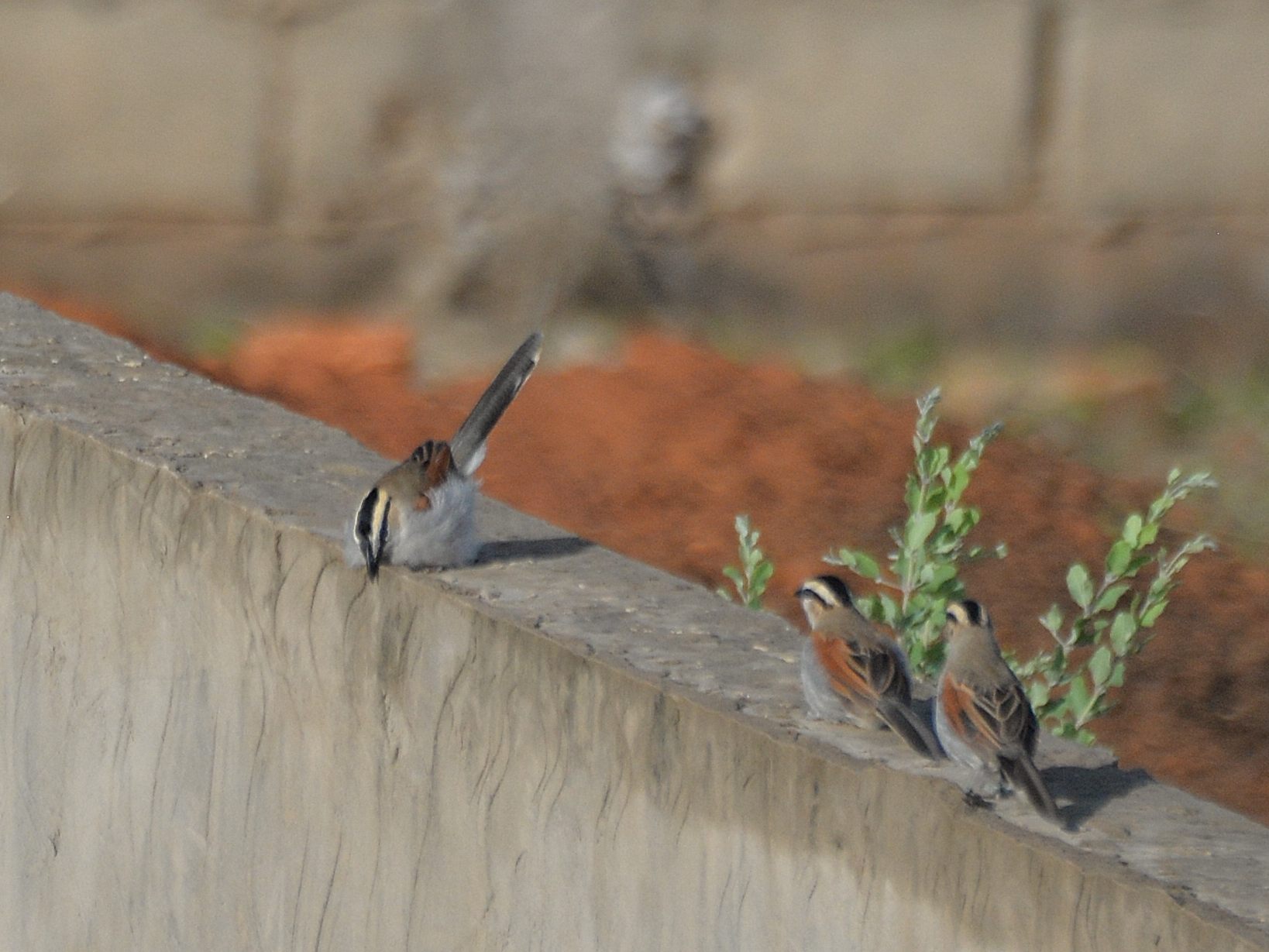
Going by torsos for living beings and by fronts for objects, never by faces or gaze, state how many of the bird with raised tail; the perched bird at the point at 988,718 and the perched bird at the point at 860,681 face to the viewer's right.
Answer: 0

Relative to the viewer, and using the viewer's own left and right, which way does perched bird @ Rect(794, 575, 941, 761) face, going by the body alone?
facing away from the viewer and to the left of the viewer

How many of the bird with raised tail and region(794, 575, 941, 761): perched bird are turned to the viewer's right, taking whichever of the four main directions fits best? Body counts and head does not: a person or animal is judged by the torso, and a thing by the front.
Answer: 0

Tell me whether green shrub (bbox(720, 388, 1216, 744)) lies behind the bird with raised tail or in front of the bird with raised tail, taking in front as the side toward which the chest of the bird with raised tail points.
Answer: behind

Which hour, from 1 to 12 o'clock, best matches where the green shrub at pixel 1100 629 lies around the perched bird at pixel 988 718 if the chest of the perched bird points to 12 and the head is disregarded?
The green shrub is roughly at 2 o'clock from the perched bird.

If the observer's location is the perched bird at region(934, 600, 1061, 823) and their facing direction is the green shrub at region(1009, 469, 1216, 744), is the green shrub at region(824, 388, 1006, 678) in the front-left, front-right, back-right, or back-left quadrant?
front-left

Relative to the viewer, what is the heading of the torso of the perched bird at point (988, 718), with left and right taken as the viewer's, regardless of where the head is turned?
facing away from the viewer and to the left of the viewer

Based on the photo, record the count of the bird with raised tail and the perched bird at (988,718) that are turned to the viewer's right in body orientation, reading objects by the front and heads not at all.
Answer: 0

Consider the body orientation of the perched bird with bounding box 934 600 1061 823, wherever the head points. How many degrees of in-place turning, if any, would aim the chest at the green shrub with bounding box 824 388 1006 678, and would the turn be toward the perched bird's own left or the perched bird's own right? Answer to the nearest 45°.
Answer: approximately 45° to the perched bird's own right

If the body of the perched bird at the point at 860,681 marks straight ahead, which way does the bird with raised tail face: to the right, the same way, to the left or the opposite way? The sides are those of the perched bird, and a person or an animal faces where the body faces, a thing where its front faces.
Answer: to the left

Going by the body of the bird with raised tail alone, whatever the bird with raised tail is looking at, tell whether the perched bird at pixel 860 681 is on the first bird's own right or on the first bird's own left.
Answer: on the first bird's own left
